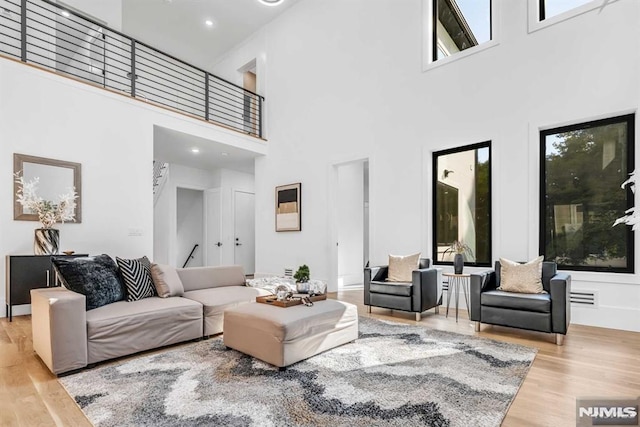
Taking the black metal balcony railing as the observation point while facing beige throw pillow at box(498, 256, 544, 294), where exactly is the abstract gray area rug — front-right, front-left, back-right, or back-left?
front-right

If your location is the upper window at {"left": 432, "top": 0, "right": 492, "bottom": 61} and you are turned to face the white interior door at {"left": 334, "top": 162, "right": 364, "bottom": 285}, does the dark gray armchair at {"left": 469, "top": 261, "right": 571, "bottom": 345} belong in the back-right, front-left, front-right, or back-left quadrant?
back-left

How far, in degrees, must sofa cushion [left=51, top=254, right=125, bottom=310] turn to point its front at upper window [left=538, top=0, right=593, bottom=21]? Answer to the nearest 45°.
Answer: approximately 45° to its left

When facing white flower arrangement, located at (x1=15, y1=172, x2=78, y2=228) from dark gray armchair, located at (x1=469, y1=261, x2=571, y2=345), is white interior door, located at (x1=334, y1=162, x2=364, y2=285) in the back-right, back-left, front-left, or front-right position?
front-right

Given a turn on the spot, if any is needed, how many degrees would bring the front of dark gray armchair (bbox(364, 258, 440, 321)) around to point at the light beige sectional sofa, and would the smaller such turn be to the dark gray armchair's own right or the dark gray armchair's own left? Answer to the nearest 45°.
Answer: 0° — it already faces it

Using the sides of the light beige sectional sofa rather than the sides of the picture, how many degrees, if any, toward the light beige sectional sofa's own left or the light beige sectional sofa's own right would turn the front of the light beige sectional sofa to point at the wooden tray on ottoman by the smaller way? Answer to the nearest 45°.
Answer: approximately 45° to the light beige sectional sofa's own left

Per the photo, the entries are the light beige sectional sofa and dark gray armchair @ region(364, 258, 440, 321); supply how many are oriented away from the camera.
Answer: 0

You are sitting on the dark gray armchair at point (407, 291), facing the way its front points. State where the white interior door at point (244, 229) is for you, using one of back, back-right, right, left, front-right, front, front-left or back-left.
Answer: right

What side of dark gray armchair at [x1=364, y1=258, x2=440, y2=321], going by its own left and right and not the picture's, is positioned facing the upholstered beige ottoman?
front

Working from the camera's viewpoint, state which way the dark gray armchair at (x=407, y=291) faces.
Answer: facing the viewer and to the left of the viewer

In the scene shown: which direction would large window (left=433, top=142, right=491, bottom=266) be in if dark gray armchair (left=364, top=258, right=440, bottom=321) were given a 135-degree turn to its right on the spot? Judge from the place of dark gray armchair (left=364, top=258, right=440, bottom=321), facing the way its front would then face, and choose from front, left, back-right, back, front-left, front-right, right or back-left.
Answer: front-right

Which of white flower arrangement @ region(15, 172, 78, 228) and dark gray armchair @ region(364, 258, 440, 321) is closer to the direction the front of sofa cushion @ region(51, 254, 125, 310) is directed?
the dark gray armchair

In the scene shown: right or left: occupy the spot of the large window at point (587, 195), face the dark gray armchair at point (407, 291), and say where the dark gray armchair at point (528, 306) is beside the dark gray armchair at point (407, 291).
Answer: left

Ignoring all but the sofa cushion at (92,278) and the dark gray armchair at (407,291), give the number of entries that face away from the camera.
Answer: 0

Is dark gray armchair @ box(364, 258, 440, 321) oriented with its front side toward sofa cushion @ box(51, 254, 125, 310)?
yes

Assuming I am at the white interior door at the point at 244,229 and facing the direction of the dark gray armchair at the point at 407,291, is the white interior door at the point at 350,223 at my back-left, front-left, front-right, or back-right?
front-left
